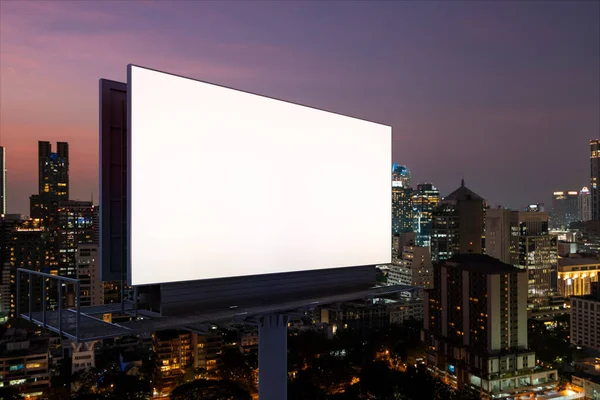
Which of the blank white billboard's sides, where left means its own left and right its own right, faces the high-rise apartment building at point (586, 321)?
left

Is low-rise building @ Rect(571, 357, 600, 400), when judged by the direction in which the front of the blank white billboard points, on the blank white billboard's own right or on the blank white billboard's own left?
on the blank white billboard's own left

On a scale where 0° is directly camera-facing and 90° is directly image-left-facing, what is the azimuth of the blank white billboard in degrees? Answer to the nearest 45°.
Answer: approximately 315°

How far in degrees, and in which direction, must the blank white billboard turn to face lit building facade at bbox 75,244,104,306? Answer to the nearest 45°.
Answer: approximately 135° to its left

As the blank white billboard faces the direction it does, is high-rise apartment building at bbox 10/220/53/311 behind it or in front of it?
behind

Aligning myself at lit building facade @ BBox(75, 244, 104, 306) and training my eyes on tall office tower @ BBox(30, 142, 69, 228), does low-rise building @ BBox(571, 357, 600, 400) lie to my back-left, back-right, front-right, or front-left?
back-right

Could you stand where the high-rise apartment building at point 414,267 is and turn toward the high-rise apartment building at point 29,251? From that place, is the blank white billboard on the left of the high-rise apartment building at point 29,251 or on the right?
left
